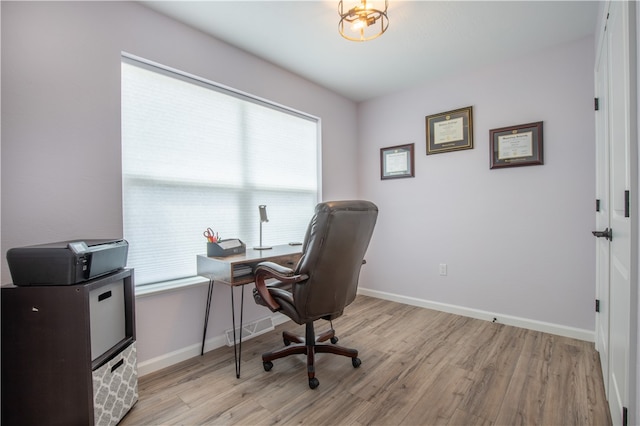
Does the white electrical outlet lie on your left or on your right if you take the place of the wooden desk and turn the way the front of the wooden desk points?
on your left

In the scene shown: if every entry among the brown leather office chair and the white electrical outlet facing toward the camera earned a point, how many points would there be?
1

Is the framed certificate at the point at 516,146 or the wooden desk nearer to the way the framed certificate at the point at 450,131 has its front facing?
the wooden desk

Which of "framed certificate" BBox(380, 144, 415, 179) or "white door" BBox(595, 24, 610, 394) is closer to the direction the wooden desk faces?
the white door

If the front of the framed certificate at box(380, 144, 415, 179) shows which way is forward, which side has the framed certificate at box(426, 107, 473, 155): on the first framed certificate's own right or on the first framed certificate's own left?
on the first framed certificate's own left

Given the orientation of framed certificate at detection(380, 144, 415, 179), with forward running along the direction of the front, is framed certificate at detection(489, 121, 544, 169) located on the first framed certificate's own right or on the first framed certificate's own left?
on the first framed certificate's own left

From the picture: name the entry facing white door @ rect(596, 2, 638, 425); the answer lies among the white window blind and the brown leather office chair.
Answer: the white window blind

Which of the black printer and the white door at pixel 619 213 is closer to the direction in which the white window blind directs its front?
the white door

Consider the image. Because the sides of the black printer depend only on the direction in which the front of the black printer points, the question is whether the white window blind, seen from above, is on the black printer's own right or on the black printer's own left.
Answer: on the black printer's own left
